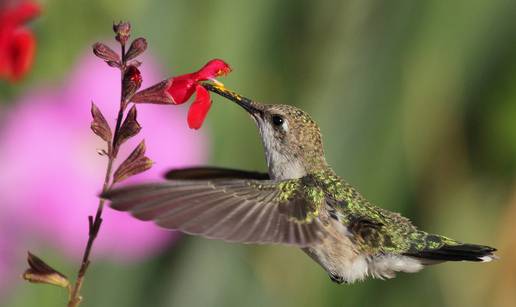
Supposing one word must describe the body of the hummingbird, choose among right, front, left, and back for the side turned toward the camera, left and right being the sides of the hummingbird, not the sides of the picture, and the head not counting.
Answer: left

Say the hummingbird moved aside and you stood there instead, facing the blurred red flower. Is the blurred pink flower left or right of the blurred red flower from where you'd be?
right

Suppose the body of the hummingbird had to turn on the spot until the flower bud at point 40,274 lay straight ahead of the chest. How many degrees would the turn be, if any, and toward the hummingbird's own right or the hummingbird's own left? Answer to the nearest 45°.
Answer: approximately 45° to the hummingbird's own left

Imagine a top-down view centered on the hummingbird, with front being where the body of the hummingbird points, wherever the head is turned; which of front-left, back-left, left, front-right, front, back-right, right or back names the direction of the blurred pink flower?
front-right

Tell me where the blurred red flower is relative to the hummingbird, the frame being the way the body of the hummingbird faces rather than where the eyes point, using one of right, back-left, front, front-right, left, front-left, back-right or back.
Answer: front
